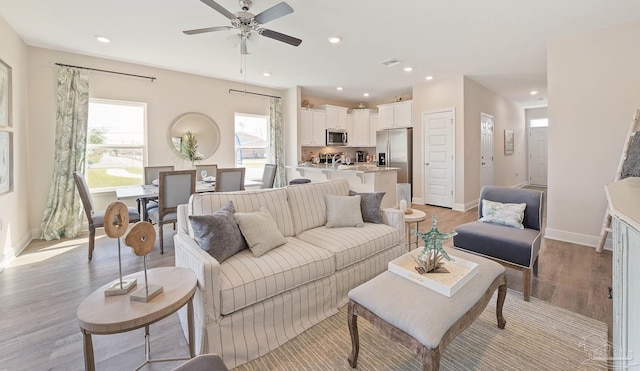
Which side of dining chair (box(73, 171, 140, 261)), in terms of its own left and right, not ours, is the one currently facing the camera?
right

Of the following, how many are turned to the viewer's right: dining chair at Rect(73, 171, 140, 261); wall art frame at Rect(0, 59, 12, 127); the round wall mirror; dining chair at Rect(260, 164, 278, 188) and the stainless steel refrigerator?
2

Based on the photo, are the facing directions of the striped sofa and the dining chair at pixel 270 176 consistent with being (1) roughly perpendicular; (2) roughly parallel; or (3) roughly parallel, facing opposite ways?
roughly perpendicular

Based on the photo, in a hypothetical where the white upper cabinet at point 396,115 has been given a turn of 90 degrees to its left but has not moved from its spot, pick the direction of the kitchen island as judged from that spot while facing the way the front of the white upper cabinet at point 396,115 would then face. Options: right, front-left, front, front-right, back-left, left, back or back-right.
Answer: front-right

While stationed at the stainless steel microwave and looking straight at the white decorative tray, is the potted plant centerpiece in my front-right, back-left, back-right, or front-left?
front-right

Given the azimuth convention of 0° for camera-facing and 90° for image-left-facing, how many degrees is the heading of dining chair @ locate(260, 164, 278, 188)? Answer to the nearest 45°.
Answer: approximately 45°

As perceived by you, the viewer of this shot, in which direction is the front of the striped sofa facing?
facing the viewer and to the right of the viewer

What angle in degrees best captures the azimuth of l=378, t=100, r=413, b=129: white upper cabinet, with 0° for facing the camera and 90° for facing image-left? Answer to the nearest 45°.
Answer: approximately 45°

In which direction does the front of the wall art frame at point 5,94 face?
to the viewer's right

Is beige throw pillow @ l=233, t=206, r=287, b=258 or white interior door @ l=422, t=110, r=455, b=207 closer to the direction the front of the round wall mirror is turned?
the beige throw pillow

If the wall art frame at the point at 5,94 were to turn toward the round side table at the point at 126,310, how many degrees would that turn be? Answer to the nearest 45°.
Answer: approximately 90° to its right

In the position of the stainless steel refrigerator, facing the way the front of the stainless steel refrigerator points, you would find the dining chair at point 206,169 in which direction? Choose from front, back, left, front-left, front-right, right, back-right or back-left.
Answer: front

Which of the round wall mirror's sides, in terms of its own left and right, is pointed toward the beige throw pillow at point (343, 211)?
front
